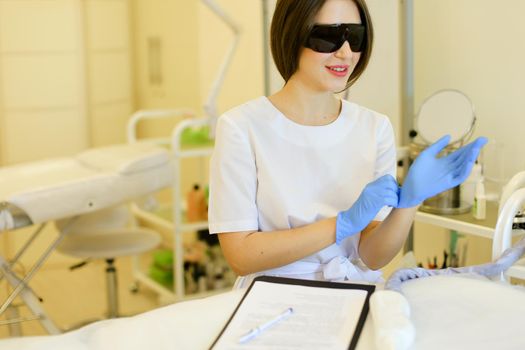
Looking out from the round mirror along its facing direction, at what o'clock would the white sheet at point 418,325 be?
The white sheet is roughly at 12 o'clock from the round mirror.

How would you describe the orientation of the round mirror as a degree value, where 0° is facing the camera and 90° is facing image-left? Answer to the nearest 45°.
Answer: approximately 0°

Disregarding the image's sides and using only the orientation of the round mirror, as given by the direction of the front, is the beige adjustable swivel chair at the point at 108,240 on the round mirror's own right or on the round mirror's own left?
on the round mirror's own right

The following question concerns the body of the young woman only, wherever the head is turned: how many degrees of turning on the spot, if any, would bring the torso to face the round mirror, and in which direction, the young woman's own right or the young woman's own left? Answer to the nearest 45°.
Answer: approximately 90° to the young woman's own left

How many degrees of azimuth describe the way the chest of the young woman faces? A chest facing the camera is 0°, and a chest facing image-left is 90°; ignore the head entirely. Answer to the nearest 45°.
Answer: approximately 315°

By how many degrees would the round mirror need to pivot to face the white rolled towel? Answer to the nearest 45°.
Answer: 0° — it already faces it

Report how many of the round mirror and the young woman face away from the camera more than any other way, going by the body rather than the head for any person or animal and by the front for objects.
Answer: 0

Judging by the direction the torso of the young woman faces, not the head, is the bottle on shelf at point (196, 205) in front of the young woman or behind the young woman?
behind
